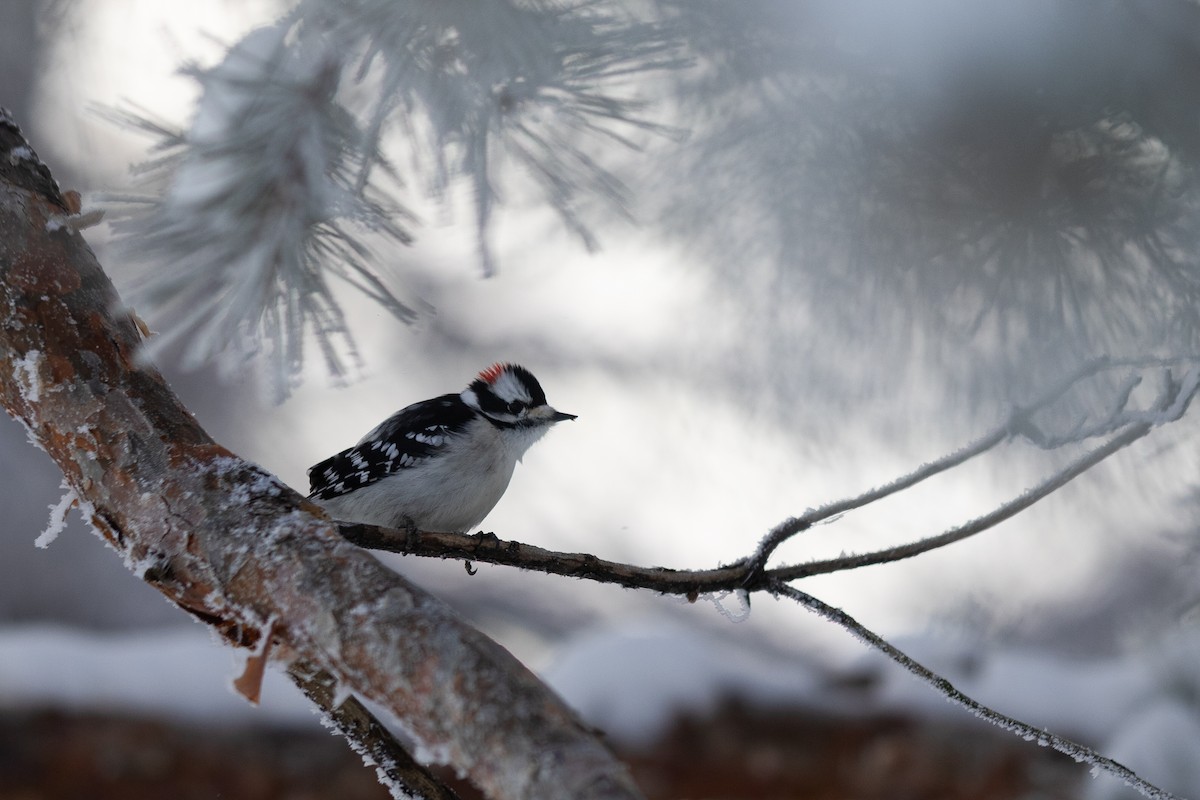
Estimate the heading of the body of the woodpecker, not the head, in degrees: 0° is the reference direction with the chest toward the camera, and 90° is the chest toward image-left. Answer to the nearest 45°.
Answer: approximately 270°

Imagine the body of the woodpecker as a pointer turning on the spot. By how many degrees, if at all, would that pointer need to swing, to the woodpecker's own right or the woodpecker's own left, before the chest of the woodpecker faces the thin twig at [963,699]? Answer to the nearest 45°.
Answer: approximately 45° to the woodpecker's own right

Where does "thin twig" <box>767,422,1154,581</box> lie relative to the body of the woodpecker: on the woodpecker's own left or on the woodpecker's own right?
on the woodpecker's own left

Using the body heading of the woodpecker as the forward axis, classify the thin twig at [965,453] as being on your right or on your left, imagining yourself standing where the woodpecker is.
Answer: on your right
